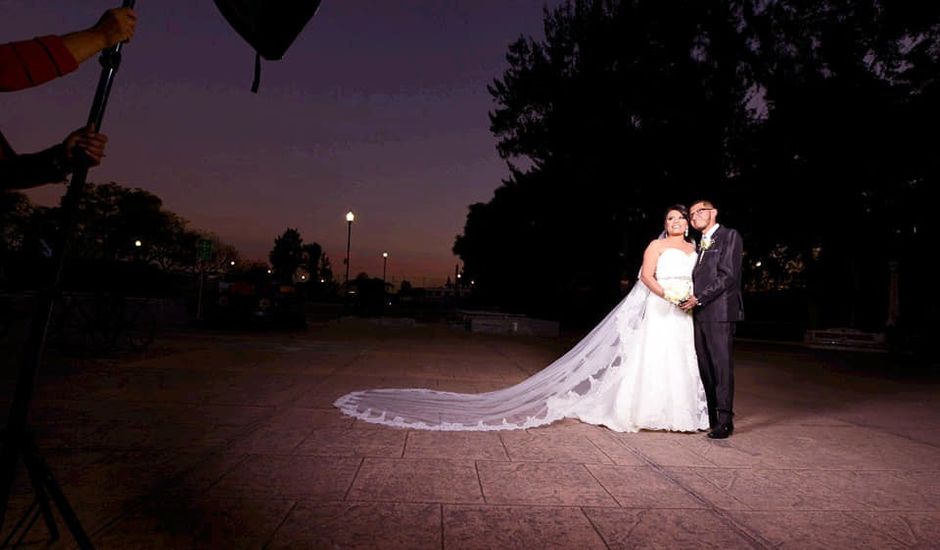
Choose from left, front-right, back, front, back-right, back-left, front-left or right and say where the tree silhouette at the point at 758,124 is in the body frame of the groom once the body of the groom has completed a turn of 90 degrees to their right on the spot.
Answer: front-right

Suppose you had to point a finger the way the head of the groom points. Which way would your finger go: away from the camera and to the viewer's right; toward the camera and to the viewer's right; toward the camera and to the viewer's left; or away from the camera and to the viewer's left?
toward the camera and to the viewer's left

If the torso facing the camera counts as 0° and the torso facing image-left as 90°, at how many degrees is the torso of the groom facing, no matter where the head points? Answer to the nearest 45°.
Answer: approximately 45°

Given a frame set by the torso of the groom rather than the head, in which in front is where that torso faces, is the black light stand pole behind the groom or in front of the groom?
in front
